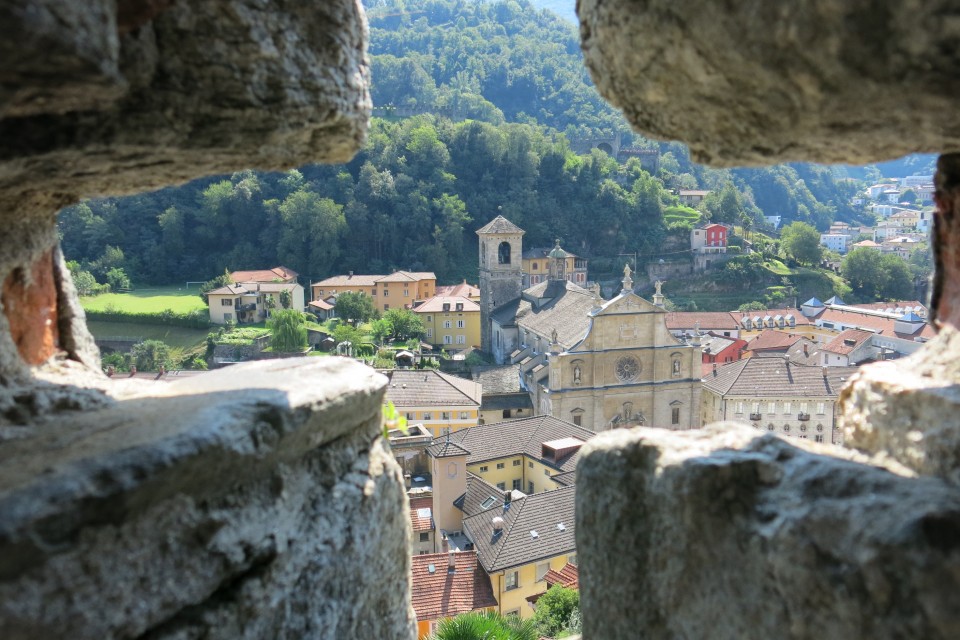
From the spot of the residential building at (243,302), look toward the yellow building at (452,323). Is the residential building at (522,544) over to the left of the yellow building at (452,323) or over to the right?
right

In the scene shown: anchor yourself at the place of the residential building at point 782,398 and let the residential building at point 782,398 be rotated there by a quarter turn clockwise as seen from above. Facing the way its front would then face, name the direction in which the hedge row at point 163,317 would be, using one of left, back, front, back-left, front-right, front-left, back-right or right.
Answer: front

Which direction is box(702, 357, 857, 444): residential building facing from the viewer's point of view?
toward the camera

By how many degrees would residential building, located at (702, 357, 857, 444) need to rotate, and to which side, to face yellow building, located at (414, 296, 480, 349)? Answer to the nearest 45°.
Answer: approximately 135° to its right

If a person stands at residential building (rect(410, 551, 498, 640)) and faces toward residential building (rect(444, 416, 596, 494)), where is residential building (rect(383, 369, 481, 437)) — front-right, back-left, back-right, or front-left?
front-left

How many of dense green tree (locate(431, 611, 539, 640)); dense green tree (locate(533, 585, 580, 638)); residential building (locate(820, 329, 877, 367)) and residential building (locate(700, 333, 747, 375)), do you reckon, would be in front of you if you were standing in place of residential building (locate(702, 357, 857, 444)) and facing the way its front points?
2

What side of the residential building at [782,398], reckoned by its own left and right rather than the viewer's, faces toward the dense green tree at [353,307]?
right

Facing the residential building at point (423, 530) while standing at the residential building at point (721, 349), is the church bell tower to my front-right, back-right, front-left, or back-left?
front-right

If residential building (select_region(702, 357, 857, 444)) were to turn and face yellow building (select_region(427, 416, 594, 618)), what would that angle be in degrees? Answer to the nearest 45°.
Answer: approximately 45° to its right

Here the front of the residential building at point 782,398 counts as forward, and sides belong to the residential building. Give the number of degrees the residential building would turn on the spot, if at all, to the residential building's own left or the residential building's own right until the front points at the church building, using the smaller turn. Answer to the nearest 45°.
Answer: approximately 90° to the residential building's own right
